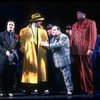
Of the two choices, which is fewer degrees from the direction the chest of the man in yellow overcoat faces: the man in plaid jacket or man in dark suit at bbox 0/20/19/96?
the man in plaid jacket

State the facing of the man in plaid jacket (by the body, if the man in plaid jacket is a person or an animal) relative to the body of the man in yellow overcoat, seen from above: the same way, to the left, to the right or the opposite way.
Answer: to the right

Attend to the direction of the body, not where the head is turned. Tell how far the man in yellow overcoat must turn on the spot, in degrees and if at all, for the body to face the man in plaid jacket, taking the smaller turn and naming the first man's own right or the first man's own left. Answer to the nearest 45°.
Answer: approximately 45° to the first man's own left

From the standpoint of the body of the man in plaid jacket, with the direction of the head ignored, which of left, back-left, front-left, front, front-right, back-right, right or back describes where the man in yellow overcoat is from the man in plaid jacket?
front-right

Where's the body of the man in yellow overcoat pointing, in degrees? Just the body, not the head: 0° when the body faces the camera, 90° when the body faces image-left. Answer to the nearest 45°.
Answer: approximately 315°

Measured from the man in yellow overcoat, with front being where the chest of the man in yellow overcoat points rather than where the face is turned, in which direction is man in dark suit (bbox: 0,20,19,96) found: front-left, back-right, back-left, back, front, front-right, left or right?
back-right
